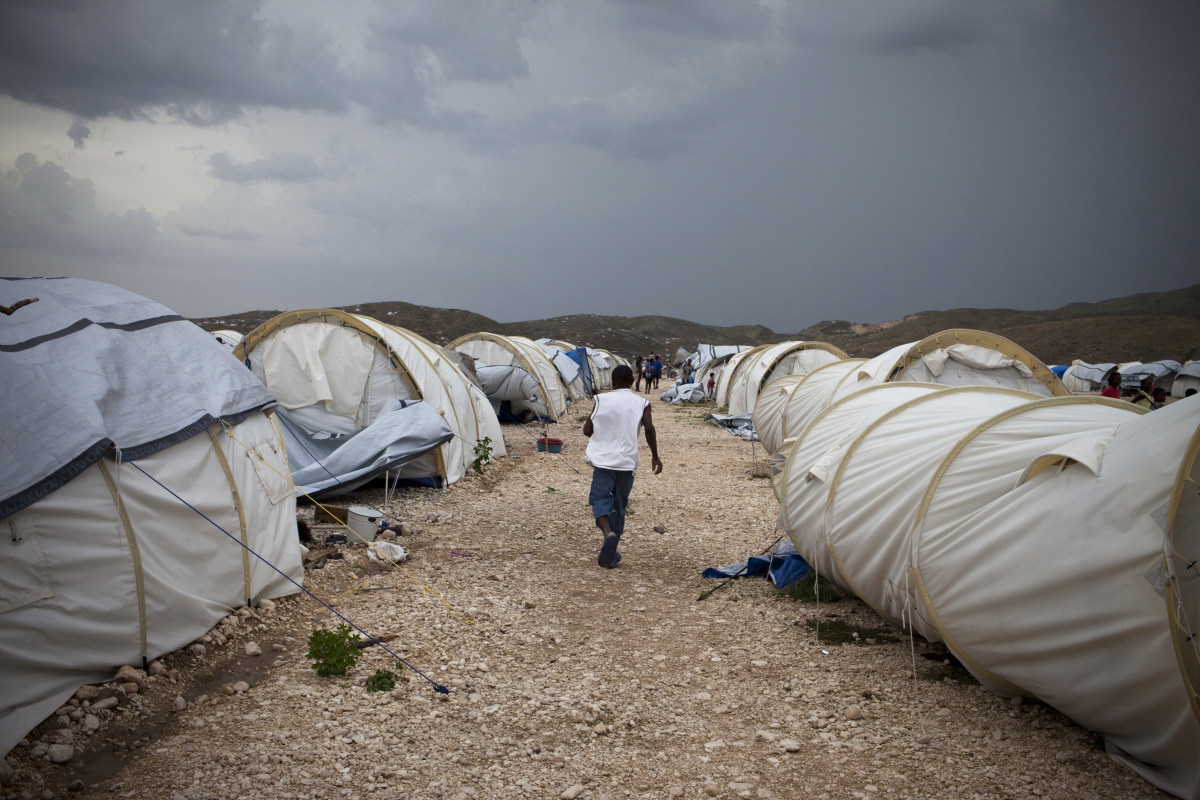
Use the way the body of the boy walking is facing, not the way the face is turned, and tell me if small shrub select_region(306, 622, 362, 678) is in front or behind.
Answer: behind

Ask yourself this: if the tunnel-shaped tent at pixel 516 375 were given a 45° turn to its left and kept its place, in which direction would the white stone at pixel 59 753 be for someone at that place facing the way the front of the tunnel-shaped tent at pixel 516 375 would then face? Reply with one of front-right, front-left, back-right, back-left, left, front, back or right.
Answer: front

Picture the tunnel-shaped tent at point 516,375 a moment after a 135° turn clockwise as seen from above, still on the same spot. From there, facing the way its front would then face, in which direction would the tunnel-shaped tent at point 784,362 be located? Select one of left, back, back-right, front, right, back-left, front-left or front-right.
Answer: right

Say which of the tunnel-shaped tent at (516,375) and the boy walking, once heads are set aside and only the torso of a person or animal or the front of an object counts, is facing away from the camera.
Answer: the boy walking

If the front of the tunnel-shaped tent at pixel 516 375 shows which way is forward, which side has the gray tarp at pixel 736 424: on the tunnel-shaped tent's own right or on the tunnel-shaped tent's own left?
on the tunnel-shaped tent's own left

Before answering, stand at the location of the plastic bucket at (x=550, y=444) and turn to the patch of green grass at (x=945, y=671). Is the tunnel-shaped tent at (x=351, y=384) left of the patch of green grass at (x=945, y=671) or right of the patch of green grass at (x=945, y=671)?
right

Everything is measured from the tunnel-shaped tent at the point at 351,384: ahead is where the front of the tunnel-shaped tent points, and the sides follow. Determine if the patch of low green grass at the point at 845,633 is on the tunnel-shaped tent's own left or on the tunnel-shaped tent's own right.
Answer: on the tunnel-shaped tent's own left

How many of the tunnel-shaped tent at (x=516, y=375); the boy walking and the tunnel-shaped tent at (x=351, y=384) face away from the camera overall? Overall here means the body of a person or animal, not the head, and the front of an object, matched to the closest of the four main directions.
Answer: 1

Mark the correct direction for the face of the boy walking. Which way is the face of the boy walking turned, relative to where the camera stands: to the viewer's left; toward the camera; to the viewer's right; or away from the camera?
away from the camera

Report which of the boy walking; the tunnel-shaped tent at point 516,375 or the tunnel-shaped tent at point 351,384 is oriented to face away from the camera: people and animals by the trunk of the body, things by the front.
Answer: the boy walking

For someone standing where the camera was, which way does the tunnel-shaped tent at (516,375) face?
facing the viewer and to the left of the viewer

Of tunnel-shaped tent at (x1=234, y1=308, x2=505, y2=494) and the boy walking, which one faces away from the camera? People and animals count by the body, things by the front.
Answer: the boy walking

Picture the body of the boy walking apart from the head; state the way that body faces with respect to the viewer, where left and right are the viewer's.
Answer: facing away from the viewer

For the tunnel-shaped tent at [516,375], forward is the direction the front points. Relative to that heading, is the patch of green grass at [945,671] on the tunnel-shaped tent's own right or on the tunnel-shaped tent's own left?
on the tunnel-shaped tent's own left

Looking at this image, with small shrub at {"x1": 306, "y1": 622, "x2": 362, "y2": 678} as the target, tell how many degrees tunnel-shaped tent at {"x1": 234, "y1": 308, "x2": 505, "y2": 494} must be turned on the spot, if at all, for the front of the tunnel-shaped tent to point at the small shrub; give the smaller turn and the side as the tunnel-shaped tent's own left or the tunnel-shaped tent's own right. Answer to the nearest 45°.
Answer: approximately 45° to the tunnel-shaped tent's own left

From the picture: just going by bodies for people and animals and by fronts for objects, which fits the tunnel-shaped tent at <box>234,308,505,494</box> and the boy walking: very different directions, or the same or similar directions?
very different directions
